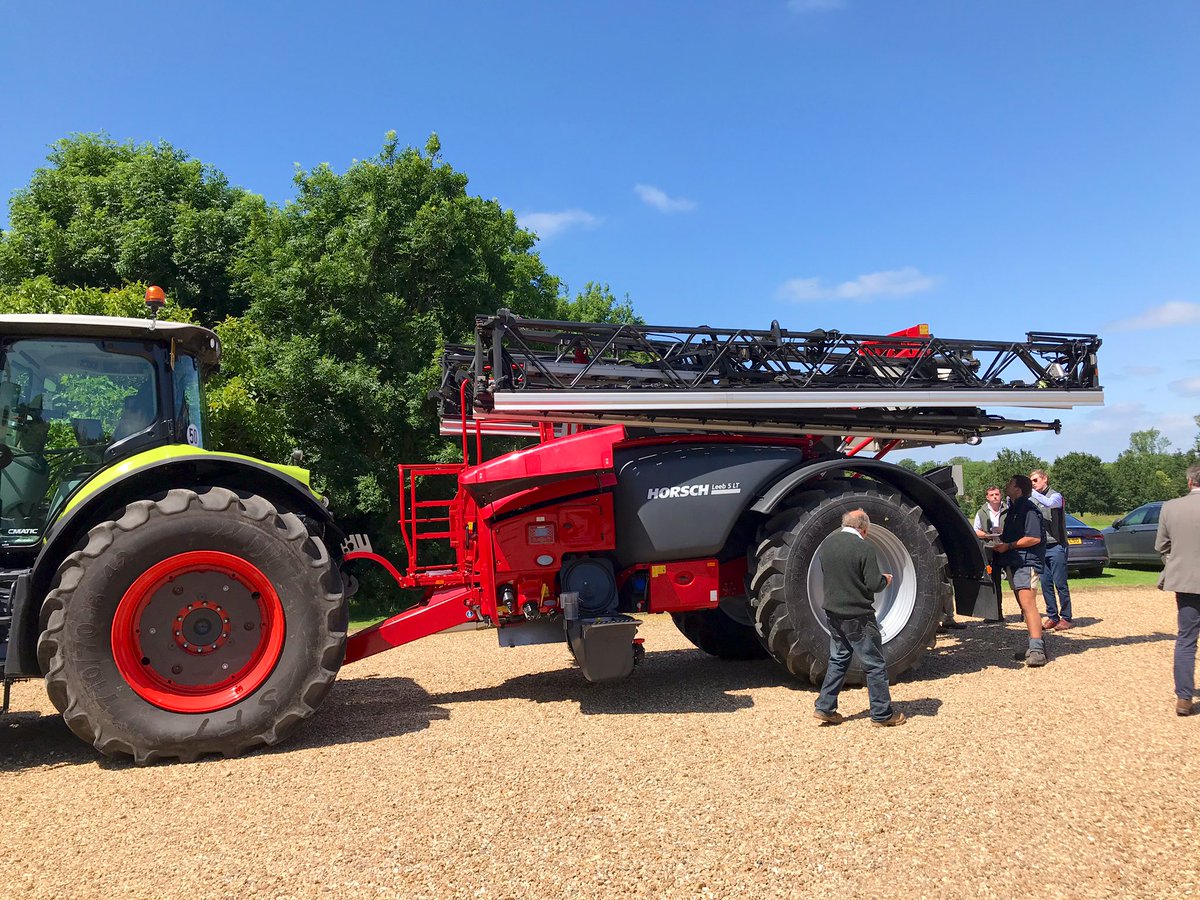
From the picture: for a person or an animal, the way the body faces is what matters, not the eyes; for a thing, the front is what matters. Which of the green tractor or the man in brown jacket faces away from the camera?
the man in brown jacket

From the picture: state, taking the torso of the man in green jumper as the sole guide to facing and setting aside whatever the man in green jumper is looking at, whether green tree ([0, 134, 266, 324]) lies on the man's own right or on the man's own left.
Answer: on the man's own left

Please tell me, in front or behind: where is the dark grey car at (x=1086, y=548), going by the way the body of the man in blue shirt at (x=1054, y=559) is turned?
behind

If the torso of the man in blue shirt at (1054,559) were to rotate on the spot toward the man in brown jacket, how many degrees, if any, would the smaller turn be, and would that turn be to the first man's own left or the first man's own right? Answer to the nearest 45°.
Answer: approximately 45° to the first man's own left

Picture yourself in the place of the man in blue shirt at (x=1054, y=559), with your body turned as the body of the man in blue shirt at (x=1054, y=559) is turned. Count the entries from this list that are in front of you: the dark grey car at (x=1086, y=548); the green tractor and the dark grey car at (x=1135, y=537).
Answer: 1

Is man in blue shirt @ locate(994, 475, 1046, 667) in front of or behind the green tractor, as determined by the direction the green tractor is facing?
behind

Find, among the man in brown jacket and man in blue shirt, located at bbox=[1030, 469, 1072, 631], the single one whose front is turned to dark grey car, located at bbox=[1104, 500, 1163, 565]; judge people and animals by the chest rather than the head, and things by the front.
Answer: the man in brown jacket

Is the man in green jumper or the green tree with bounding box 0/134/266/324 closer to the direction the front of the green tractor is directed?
the green tree

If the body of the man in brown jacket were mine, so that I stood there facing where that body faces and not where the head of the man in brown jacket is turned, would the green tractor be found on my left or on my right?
on my left

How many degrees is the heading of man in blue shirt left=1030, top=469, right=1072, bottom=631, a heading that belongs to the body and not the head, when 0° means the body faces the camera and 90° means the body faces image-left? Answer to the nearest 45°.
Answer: approximately 45°

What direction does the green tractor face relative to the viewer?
to the viewer's left

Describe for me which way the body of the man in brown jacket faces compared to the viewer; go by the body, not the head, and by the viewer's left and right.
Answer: facing away from the viewer

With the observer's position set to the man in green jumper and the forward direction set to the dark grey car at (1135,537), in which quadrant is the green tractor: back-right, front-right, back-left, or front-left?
back-left

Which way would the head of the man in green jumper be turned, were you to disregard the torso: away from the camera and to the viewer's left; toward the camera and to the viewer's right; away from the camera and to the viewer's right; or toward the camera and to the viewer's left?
away from the camera and to the viewer's right
